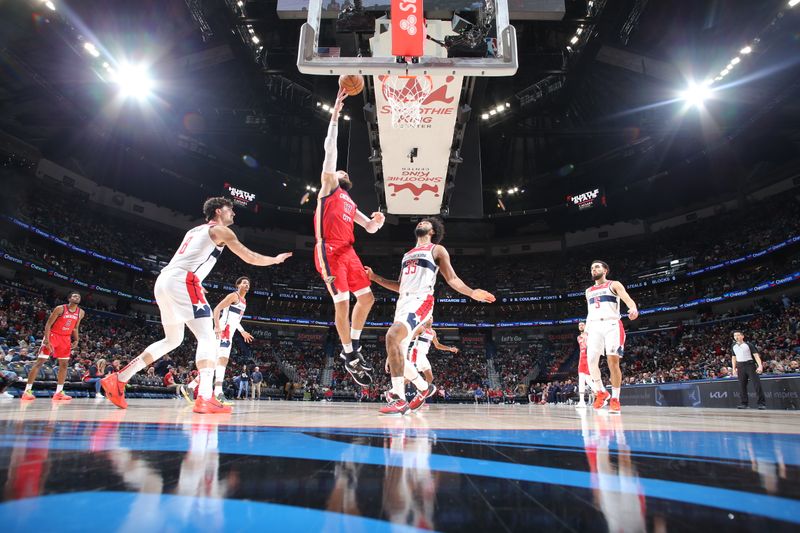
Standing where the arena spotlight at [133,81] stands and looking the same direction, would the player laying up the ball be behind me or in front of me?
in front

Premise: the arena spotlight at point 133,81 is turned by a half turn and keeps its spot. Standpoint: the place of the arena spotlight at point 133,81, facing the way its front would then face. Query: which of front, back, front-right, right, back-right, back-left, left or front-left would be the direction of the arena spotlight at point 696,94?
back-right

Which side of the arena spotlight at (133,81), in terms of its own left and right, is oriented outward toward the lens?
front

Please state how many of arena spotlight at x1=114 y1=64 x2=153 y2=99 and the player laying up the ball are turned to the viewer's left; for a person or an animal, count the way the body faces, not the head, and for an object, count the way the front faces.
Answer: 0
